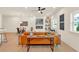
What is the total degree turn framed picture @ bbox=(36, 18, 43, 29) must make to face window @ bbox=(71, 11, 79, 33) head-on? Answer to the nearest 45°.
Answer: approximately 45° to its left

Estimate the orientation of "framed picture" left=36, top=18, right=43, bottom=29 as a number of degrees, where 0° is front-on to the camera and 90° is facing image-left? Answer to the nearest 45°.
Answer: approximately 0°
